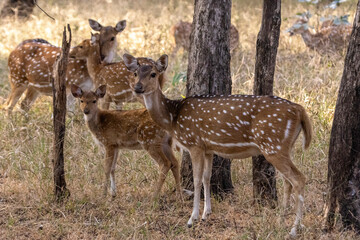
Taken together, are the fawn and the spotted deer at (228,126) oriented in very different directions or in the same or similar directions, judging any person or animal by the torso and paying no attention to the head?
same or similar directions

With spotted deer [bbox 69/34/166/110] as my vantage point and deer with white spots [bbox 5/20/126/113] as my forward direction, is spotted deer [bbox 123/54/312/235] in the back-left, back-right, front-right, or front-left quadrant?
back-left

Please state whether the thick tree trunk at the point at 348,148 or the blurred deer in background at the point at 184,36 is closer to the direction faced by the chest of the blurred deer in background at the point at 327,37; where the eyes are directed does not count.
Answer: the blurred deer in background

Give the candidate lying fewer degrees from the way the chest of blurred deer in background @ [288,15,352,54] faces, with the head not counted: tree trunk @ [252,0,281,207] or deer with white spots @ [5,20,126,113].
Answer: the deer with white spots

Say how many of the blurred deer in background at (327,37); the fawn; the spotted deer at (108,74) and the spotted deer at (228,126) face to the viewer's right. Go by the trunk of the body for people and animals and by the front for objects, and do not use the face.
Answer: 0

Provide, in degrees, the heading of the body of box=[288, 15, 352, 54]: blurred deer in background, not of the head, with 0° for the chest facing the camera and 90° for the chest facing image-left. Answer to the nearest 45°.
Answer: approximately 90°

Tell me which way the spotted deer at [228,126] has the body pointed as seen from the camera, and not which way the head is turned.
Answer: to the viewer's left

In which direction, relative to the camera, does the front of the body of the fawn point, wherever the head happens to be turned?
to the viewer's left

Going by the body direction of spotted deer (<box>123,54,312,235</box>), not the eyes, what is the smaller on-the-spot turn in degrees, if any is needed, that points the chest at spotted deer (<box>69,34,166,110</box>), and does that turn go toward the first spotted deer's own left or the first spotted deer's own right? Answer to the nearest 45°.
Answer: approximately 45° to the first spotted deer's own right

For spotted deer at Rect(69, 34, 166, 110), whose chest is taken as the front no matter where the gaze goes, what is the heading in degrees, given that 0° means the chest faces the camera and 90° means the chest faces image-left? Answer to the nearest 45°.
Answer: approximately 90°

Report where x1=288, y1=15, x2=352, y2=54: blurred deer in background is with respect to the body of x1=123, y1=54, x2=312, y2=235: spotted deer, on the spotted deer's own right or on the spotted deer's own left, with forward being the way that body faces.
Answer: on the spotted deer's own right

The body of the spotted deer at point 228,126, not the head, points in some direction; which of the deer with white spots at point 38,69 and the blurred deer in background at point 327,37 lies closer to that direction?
the deer with white spots
